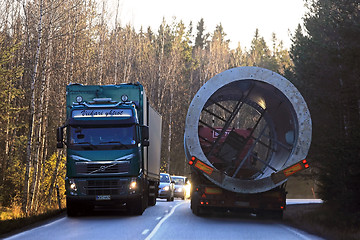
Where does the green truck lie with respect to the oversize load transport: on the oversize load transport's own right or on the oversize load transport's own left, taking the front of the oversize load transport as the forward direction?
on the oversize load transport's own left

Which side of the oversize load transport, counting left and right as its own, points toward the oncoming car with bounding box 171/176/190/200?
front

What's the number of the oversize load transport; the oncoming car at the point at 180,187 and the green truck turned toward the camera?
2

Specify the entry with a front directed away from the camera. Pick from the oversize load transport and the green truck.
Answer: the oversize load transport

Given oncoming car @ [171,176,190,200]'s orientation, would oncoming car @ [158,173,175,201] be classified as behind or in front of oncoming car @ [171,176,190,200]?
in front

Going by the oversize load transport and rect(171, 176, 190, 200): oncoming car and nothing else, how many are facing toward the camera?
1

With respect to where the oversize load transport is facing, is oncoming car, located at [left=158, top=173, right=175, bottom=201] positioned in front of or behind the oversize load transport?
in front

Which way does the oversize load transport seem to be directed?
away from the camera

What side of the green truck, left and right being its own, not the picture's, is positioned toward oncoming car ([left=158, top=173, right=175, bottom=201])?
back

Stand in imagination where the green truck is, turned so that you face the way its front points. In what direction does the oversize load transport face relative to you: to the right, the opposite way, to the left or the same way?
the opposite way

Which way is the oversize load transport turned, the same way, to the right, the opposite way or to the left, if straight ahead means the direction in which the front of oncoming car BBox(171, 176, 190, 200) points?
the opposite way

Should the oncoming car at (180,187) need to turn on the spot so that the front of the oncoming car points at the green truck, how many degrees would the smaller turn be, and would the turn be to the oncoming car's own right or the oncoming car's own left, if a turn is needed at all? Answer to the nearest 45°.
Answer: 0° — it already faces it
